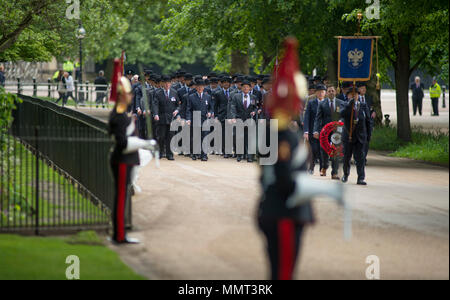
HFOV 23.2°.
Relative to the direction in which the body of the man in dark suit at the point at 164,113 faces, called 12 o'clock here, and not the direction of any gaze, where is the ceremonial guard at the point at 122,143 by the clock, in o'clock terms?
The ceremonial guard is roughly at 12 o'clock from the man in dark suit.

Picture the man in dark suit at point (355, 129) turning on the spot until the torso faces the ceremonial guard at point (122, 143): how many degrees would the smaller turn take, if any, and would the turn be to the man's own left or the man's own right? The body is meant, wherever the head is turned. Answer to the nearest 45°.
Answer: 0° — they already face them

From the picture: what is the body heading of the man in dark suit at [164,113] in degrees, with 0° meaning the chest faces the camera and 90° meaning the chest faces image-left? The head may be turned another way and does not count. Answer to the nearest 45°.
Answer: approximately 0°

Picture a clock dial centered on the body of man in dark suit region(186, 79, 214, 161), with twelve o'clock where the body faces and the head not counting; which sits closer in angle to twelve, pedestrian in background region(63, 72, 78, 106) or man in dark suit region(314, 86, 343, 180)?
the man in dark suit

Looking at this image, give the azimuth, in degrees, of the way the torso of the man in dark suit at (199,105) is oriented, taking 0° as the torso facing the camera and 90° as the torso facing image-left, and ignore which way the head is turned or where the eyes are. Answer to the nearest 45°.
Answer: approximately 0°

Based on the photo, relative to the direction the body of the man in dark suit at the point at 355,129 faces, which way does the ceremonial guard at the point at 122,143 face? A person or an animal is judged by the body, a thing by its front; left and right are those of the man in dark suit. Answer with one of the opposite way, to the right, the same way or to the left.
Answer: to the left

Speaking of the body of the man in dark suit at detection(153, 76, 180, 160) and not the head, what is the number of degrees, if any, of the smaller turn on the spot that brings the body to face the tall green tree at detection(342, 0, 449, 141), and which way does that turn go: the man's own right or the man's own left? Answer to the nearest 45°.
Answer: approximately 135° to the man's own left

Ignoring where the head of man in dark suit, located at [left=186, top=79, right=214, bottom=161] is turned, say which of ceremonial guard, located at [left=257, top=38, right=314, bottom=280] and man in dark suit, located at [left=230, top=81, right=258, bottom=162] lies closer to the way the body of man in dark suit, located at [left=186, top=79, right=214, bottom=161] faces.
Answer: the ceremonial guard
